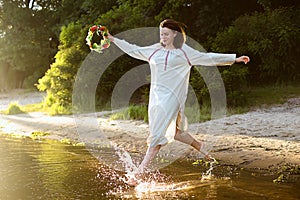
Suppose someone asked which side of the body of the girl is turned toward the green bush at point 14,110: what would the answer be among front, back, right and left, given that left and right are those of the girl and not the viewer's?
right

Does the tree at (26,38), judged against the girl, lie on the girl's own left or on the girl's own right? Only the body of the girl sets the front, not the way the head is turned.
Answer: on the girl's own right

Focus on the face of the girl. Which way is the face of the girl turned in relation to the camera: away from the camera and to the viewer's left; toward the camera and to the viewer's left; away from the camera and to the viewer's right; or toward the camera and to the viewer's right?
toward the camera and to the viewer's left

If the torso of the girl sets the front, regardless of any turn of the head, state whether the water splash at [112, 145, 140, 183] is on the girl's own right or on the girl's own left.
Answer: on the girl's own right
